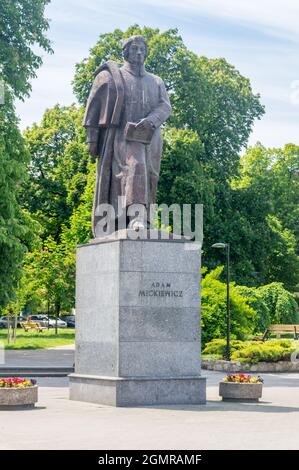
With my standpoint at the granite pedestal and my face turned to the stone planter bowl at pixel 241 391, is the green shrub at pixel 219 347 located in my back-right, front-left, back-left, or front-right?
front-left

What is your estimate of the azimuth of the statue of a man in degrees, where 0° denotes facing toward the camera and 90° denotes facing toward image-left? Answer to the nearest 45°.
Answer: approximately 315°

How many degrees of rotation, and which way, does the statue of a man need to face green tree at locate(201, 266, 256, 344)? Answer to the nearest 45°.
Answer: approximately 135° to its left

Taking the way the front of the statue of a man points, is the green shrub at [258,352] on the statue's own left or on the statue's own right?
on the statue's own left

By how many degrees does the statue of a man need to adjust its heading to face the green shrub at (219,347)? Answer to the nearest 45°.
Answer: approximately 135° to its left
